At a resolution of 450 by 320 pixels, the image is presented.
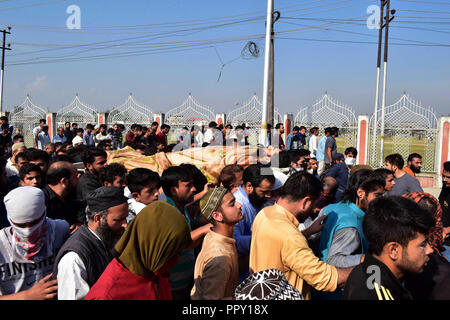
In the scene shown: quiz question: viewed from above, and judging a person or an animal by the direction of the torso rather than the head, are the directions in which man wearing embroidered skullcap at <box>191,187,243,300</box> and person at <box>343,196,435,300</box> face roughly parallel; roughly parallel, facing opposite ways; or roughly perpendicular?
roughly parallel

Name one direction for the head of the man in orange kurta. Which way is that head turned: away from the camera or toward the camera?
away from the camera

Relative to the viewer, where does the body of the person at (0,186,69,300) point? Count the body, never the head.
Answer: toward the camera

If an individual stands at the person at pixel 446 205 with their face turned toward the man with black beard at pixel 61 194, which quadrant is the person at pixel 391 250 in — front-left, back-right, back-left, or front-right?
front-left

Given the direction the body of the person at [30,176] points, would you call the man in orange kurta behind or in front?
in front

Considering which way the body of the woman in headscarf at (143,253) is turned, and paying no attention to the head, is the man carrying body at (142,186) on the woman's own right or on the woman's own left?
on the woman's own left
